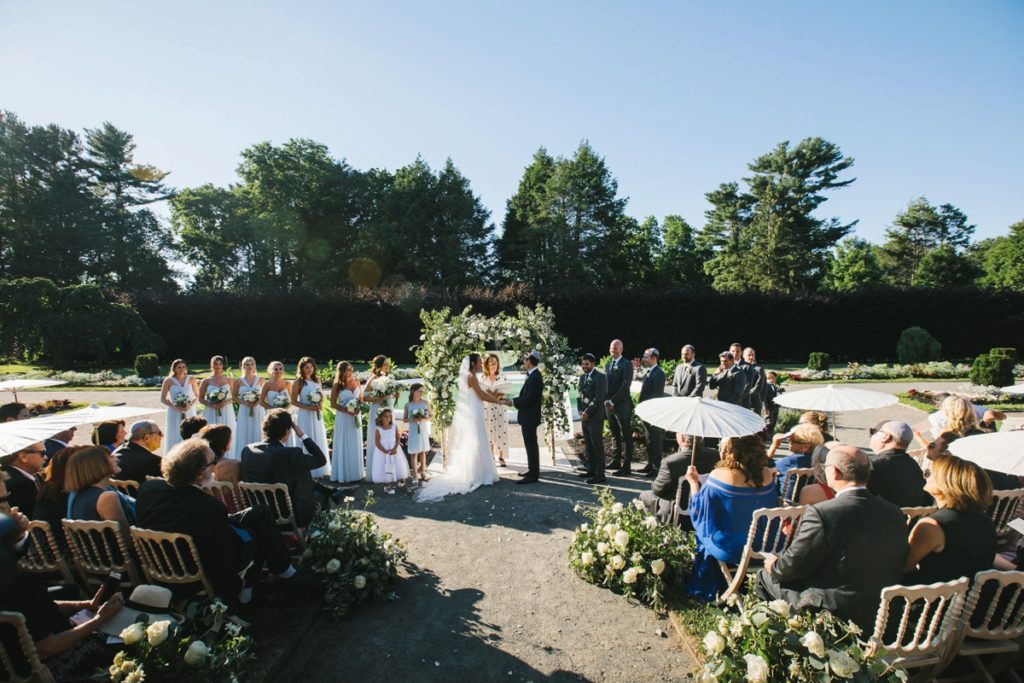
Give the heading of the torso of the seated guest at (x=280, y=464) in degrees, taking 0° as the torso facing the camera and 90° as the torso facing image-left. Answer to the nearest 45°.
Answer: approximately 225°

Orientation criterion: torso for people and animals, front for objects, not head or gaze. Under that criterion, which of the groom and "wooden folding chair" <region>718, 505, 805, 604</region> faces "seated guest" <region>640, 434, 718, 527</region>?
the wooden folding chair

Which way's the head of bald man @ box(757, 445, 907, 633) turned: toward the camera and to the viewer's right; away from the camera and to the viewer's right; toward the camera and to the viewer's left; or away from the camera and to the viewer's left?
away from the camera and to the viewer's left

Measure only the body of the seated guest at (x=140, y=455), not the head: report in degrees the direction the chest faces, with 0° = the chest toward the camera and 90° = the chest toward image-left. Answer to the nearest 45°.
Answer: approximately 225°

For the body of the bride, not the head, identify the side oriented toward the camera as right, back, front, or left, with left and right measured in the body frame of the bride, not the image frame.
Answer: right

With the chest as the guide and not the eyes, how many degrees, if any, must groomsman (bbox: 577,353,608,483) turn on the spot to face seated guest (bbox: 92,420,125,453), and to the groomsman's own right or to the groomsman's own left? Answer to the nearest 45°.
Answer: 0° — they already face them

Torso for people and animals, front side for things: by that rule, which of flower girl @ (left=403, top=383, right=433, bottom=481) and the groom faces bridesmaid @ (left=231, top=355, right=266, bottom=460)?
the groom

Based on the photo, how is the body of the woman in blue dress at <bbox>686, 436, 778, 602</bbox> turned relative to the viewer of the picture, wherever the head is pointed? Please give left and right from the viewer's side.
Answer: facing away from the viewer and to the left of the viewer

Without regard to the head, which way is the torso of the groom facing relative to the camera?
to the viewer's left

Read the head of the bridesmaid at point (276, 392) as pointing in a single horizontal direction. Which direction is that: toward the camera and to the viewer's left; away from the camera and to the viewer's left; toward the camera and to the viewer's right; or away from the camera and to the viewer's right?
toward the camera and to the viewer's right

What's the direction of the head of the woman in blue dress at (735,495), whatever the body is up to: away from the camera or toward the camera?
away from the camera
